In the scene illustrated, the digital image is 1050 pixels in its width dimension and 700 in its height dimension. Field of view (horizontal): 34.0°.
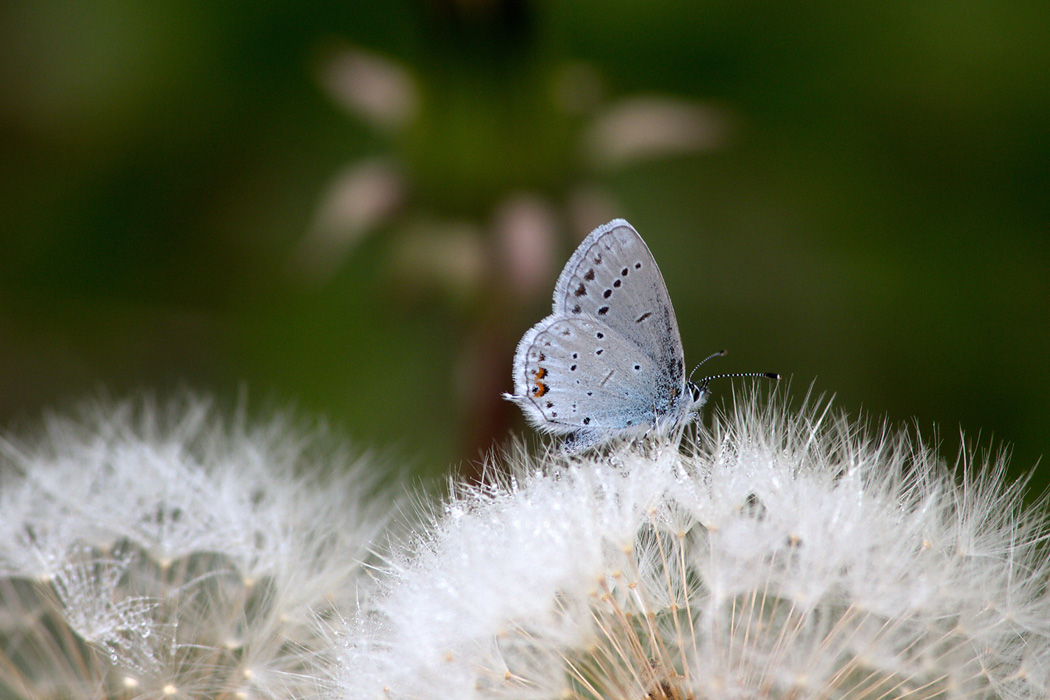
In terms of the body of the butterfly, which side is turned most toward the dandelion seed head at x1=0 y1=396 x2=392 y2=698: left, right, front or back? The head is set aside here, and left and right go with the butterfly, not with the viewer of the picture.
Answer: back

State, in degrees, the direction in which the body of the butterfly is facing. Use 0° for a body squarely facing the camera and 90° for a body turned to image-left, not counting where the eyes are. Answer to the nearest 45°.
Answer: approximately 270°
